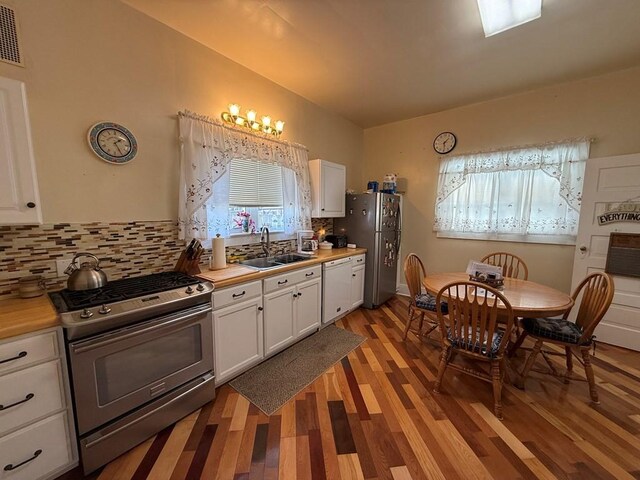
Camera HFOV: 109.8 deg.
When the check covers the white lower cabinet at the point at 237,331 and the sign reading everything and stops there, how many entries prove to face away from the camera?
0

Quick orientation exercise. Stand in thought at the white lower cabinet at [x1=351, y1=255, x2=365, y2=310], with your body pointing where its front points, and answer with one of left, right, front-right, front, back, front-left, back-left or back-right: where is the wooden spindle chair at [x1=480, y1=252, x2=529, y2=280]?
front-left

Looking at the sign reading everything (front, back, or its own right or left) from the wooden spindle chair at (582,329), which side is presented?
front

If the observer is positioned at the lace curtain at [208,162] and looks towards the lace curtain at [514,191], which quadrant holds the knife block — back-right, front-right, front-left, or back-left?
back-right

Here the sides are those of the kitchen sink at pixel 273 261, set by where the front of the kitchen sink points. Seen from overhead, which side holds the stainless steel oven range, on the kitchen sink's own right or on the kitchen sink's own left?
on the kitchen sink's own right

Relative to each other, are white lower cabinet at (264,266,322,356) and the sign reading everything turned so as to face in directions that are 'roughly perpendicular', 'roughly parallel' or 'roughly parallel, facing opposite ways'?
roughly perpendicular

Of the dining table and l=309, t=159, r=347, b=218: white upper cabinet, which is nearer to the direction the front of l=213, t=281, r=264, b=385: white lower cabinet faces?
the dining table

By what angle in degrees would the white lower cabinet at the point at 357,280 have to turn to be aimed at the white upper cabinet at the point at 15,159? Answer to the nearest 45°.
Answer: approximately 90° to its right

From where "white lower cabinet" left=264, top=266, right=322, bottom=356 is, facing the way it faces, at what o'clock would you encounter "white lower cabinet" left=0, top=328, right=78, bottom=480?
"white lower cabinet" left=0, top=328, right=78, bottom=480 is roughly at 3 o'clock from "white lower cabinet" left=264, top=266, right=322, bottom=356.
